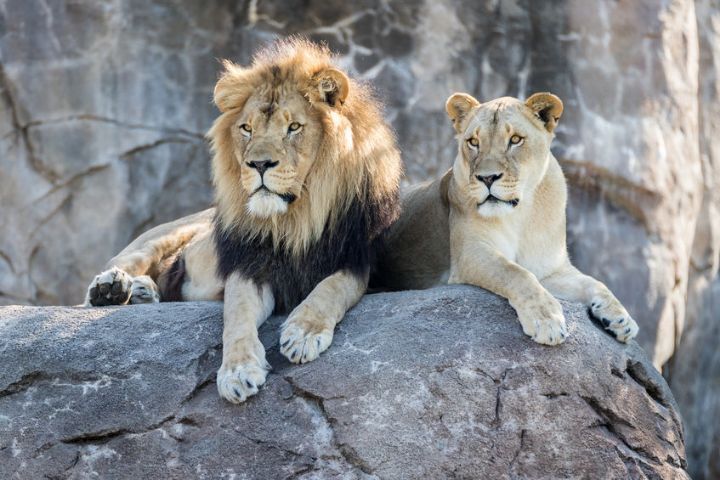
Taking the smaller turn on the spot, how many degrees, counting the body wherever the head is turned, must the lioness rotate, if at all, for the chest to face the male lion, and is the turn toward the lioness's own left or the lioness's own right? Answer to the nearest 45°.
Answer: approximately 135° to the lioness's own right

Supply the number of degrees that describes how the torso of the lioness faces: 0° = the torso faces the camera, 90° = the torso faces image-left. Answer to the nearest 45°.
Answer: approximately 315°
